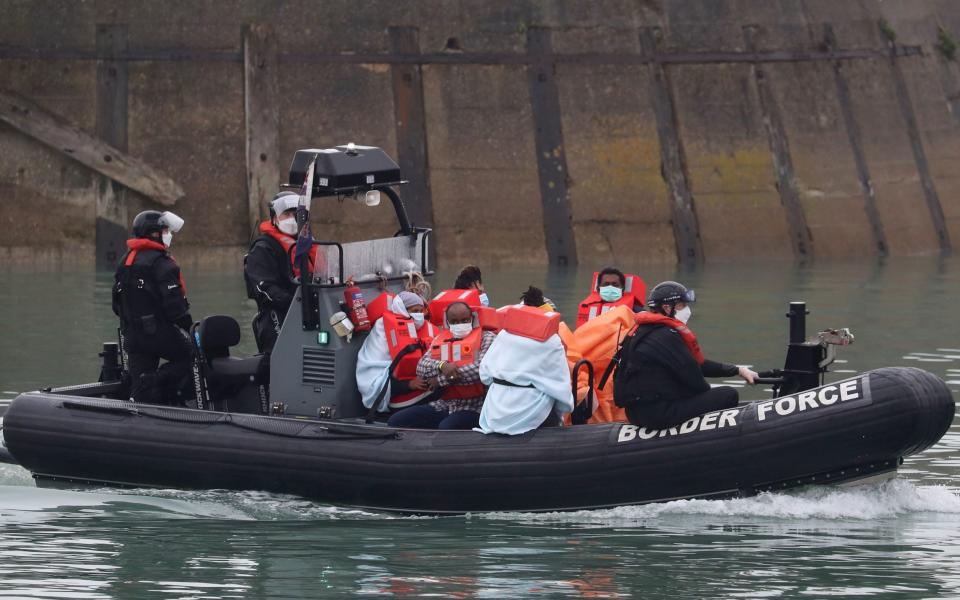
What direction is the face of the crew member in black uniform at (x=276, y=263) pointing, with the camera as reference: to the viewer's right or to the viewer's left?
to the viewer's right

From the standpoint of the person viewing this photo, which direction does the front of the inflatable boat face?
facing to the right of the viewer

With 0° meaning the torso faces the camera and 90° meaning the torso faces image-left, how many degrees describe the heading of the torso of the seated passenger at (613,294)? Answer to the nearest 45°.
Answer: approximately 0°

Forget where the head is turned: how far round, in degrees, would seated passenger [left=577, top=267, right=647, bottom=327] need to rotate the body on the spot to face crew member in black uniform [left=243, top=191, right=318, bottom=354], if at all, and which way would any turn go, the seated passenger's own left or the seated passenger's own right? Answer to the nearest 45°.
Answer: approximately 45° to the seated passenger's own right

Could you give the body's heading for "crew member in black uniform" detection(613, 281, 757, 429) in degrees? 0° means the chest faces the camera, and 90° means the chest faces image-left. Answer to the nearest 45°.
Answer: approximately 270°

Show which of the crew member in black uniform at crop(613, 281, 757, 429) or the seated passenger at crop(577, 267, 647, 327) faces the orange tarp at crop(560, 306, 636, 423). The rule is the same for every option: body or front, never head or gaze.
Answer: the seated passenger at crop(577, 267, 647, 327)

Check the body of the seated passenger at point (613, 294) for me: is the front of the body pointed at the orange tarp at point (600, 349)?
yes
